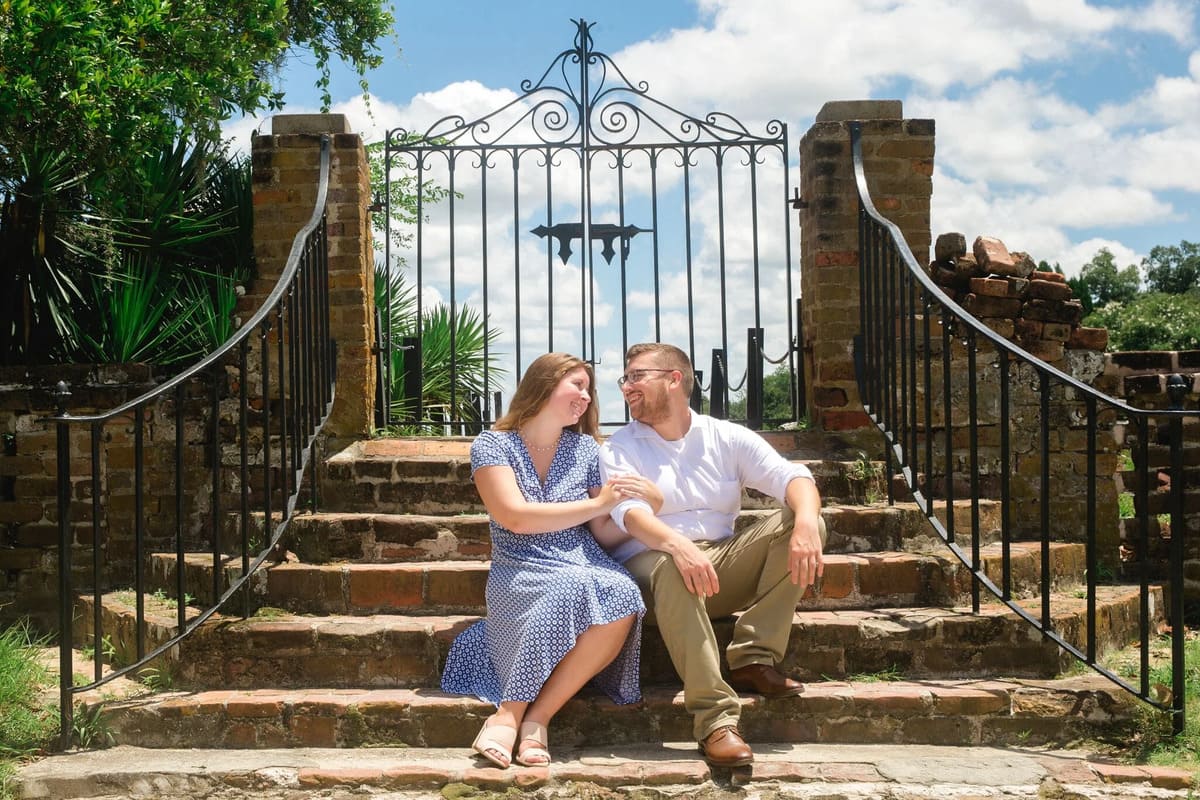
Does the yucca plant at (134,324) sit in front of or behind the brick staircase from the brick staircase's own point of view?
behind

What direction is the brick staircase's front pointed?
toward the camera

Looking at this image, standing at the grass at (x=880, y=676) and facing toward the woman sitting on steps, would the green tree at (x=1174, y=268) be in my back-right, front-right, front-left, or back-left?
back-right

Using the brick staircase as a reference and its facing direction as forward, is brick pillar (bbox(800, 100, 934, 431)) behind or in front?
behind

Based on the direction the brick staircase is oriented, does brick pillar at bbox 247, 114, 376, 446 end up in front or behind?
behind

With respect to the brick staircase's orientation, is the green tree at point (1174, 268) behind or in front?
behind

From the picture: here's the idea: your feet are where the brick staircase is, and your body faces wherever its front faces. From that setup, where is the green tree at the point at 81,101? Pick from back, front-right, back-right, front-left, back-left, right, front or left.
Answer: back-right

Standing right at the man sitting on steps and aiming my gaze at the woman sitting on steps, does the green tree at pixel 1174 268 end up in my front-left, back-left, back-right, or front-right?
back-right

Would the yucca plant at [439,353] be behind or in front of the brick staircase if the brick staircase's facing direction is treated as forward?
behind

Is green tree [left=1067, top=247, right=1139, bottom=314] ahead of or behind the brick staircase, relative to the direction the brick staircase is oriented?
behind
